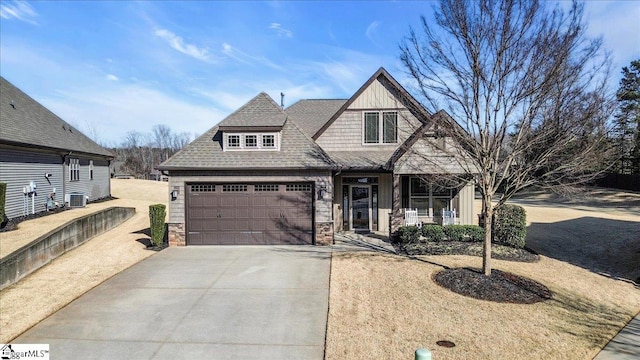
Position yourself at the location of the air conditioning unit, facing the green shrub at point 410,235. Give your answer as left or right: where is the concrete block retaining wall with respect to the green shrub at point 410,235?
right

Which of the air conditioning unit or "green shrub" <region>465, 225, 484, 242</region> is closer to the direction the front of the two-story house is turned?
the green shrub

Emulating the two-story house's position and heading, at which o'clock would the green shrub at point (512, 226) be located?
The green shrub is roughly at 9 o'clock from the two-story house.

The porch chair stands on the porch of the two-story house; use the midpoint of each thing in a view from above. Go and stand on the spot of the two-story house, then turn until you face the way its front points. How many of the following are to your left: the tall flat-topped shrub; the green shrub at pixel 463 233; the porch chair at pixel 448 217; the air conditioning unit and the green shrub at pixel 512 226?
3

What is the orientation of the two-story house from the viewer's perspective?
toward the camera

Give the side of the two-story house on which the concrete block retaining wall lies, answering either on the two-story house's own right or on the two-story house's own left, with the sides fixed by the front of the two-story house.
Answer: on the two-story house's own right

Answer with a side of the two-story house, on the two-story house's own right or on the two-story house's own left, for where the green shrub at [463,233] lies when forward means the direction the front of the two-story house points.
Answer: on the two-story house's own left

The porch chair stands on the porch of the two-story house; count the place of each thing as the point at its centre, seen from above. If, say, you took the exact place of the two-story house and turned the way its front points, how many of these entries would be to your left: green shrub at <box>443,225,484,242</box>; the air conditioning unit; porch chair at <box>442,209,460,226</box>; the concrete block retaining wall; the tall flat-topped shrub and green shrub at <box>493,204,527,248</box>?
3

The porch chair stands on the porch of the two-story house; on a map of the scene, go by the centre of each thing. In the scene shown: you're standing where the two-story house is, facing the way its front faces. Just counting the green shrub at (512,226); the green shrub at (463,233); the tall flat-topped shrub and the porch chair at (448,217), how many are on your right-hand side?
1

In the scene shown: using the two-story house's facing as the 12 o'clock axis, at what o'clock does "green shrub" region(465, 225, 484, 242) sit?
The green shrub is roughly at 9 o'clock from the two-story house.

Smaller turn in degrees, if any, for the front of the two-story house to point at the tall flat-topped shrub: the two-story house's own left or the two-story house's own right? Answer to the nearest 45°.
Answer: approximately 90° to the two-story house's own right

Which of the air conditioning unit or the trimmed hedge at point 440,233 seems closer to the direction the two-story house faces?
the trimmed hedge
